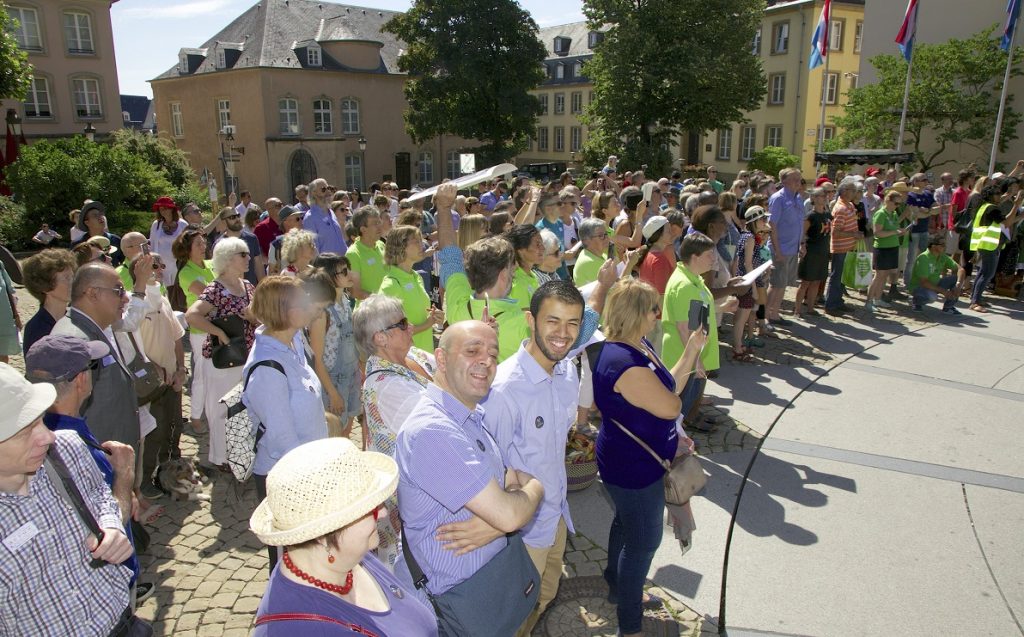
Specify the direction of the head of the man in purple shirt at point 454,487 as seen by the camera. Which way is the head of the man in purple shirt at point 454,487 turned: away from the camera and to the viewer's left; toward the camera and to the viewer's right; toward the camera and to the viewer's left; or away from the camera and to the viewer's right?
toward the camera and to the viewer's right

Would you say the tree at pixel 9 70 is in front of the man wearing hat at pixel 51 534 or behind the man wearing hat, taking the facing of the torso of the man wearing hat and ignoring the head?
behind

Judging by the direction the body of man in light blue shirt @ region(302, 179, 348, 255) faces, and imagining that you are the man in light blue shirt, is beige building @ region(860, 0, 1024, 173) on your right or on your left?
on your left

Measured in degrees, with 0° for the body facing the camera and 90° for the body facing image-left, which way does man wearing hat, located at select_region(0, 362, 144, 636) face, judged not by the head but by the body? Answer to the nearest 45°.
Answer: approximately 315°

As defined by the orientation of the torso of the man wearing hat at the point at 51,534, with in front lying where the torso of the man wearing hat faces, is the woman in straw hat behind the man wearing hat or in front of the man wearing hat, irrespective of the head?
in front

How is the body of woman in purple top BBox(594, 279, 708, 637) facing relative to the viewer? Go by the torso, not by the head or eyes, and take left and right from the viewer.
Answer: facing to the right of the viewer

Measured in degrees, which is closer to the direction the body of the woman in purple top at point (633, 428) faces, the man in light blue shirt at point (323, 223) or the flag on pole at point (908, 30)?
the flag on pole

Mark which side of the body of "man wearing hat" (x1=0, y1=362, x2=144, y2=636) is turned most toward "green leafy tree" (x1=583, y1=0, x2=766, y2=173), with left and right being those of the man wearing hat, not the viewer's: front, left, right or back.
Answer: left

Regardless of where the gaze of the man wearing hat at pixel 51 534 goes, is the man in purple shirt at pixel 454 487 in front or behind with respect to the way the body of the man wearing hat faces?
in front

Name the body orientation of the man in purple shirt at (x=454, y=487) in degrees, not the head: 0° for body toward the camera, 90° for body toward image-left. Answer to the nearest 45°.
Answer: approximately 315°

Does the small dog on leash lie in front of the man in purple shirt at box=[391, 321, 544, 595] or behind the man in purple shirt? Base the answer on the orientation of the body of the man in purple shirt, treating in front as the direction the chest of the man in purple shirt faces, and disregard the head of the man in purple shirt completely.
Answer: behind
